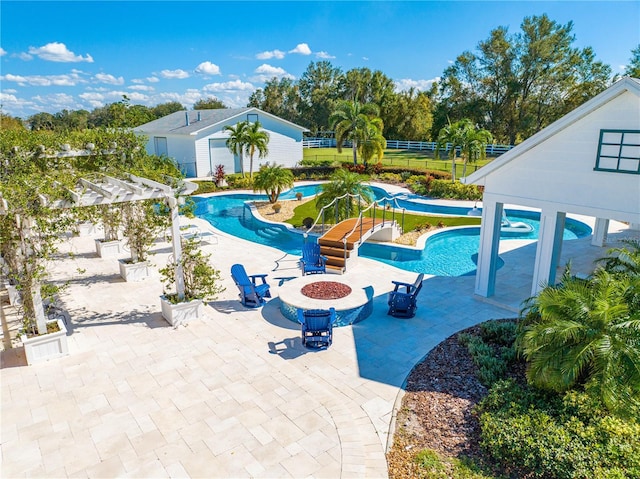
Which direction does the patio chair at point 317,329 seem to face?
away from the camera

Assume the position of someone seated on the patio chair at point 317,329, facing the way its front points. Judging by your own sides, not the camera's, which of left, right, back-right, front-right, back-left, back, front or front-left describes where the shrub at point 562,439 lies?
back-right

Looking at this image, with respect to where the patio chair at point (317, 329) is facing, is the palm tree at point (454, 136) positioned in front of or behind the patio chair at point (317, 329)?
in front

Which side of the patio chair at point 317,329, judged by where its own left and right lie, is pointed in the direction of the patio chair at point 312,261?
front

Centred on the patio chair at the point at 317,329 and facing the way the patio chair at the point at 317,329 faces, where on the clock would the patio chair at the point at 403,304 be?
the patio chair at the point at 403,304 is roughly at 2 o'clock from the patio chair at the point at 317,329.

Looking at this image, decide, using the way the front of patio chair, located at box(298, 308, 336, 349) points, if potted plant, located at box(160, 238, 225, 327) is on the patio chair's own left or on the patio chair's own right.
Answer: on the patio chair's own left

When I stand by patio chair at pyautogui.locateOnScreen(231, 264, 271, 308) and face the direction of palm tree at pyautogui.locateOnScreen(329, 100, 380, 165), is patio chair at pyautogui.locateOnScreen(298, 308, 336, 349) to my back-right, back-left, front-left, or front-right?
back-right

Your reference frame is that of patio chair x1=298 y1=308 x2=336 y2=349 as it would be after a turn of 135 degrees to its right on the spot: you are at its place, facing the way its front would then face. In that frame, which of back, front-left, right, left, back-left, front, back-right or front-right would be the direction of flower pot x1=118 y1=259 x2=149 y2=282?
back

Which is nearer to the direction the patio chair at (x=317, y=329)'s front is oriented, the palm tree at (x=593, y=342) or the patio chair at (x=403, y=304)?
the patio chair

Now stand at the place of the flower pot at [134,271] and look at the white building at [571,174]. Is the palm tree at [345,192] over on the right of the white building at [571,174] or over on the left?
left

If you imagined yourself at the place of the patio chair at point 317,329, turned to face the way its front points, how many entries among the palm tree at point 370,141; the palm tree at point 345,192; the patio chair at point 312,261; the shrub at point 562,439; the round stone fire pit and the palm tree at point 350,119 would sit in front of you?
5

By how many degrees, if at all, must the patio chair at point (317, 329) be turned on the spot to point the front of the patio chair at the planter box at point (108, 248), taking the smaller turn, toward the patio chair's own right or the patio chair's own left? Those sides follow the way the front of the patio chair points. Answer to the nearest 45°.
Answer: approximately 45° to the patio chair's own left

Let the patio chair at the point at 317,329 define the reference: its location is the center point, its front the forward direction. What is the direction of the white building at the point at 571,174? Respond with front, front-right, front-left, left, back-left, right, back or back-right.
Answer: right

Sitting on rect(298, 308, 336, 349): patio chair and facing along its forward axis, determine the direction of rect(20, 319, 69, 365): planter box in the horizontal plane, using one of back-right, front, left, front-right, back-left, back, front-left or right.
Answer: left

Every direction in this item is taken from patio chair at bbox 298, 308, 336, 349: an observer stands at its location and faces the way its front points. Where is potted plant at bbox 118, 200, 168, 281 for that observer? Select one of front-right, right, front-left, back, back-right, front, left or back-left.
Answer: front-left

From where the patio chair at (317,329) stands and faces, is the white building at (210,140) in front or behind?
in front
